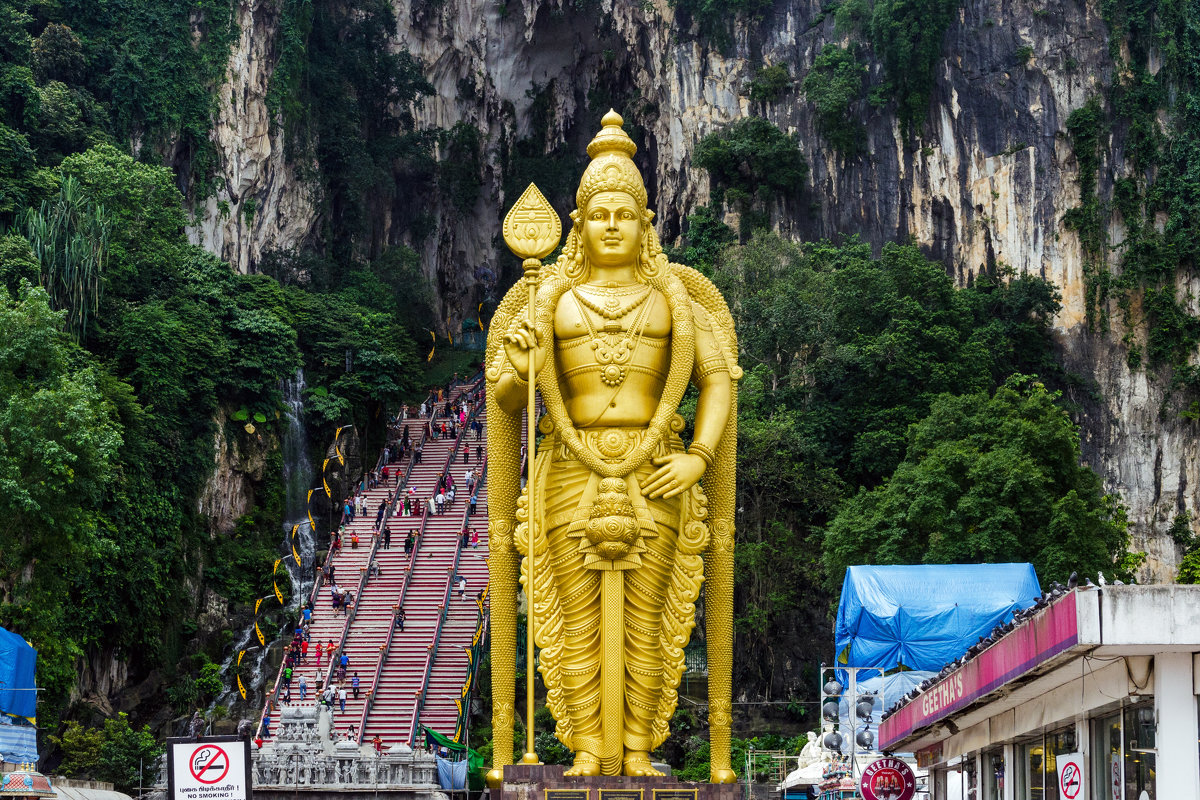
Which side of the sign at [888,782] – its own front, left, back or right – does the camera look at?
front

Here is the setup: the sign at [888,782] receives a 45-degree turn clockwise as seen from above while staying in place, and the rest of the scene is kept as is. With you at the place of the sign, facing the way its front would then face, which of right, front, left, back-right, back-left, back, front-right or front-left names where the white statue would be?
back-right

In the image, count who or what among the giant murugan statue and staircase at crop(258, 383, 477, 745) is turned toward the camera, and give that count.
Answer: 2

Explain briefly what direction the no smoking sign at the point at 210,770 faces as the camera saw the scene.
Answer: facing the viewer

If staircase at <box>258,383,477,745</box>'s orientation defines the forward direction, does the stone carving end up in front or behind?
in front

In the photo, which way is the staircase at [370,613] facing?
toward the camera

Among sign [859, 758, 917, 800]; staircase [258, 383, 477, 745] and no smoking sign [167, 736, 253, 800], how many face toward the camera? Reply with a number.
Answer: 3
